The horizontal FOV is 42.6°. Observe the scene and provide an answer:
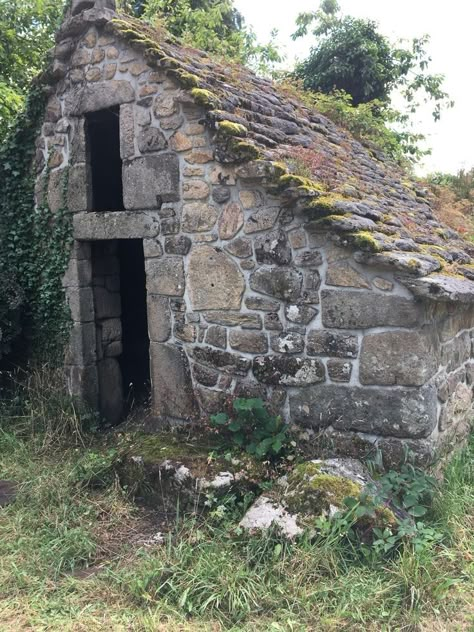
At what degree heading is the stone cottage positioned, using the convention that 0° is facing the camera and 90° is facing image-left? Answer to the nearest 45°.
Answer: approximately 45°

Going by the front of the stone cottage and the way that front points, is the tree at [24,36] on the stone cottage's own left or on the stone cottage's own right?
on the stone cottage's own right

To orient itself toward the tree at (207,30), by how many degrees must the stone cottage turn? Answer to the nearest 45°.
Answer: approximately 135° to its right

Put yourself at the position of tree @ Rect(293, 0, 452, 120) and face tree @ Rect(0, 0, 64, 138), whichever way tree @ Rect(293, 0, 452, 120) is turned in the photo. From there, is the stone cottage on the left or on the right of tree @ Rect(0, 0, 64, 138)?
left

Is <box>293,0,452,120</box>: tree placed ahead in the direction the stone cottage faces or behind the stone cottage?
behind

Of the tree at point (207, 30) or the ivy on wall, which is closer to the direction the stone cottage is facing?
the ivy on wall
